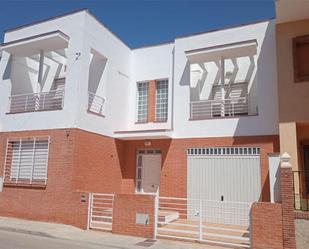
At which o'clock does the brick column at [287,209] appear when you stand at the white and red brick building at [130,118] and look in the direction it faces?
The brick column is roughly at 9 o'clock from the white and red brick building.

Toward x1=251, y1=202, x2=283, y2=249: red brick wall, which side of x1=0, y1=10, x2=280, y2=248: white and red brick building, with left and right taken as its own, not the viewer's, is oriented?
left

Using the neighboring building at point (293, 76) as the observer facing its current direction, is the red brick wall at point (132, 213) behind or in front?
in front

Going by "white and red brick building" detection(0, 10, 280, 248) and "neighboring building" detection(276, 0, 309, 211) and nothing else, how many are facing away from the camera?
0

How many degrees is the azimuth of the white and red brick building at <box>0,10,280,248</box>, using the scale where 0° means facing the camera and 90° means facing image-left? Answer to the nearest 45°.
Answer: approximately 45°

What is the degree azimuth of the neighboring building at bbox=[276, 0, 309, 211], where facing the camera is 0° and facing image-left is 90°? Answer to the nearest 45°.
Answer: approximately 45°
